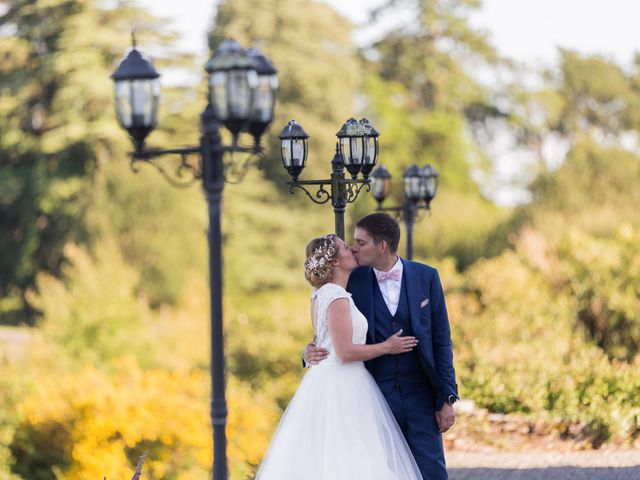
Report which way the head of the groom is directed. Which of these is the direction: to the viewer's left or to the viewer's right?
to the viewer's left

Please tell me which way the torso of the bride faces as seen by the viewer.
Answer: to the viewer's right

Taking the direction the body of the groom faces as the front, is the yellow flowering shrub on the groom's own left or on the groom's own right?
on the groom's own right

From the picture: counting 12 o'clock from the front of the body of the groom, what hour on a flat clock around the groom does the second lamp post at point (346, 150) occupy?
The second lamp post is roughly at 4 o'clock from the groom.

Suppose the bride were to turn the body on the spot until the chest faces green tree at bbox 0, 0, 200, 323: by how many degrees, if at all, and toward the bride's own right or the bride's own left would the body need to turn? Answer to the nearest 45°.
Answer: approximately 90° to the bride's own left

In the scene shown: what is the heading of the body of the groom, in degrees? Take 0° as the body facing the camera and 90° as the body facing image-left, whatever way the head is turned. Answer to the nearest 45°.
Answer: approximately 45°
